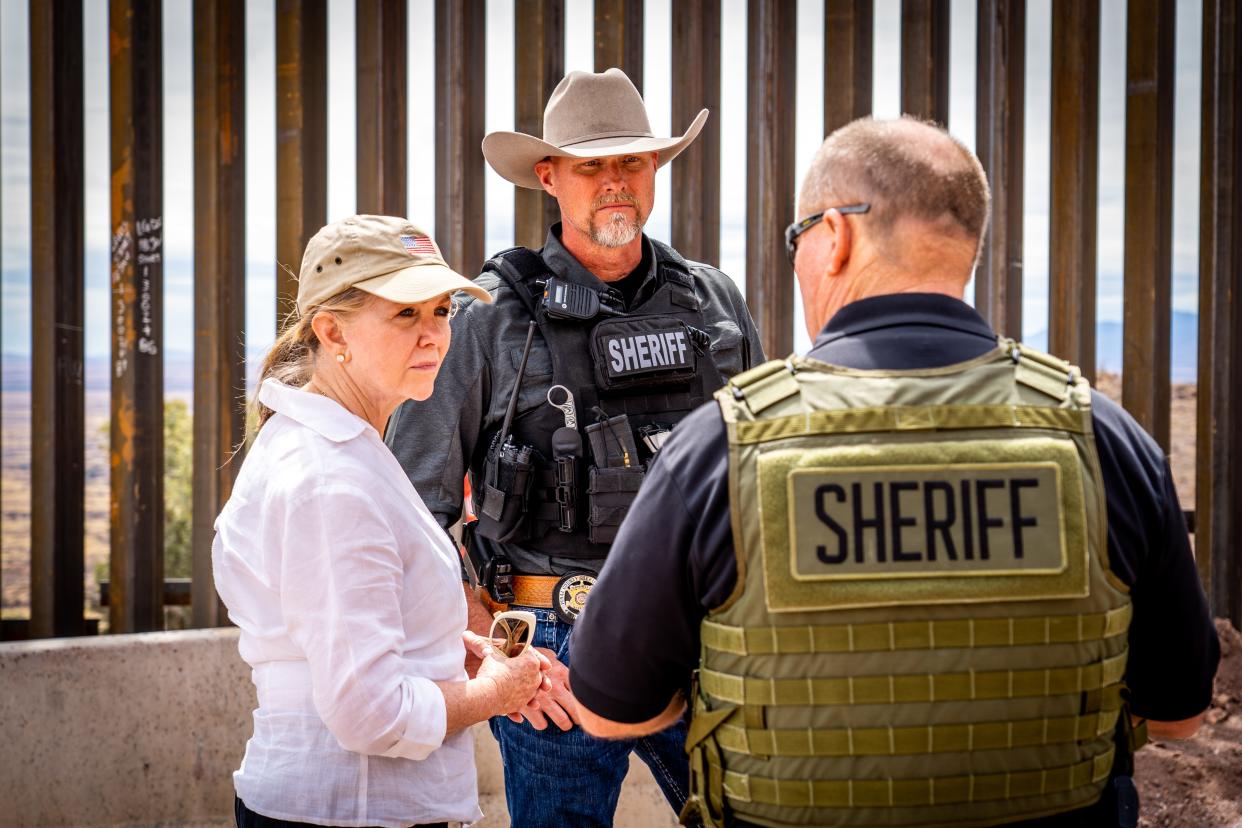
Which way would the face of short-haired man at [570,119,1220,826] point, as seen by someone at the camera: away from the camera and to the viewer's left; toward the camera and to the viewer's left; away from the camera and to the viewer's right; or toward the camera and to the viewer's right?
away from the camera and to the viewer's left

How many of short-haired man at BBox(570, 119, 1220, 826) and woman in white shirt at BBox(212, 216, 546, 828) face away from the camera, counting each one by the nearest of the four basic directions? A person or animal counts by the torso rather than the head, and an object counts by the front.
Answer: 1

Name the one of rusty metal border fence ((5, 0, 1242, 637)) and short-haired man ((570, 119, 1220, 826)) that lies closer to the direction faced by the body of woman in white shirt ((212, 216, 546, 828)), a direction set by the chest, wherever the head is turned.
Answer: the short-haired man

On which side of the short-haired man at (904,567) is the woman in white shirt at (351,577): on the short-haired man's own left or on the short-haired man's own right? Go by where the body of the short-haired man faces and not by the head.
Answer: on the short-haired man's own left

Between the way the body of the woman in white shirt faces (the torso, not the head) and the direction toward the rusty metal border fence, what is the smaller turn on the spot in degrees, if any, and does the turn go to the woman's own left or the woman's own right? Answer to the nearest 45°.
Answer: approximately 90° to the woman's own left

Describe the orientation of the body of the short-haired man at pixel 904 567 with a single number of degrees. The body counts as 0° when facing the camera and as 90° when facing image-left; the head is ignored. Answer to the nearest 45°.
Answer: approximately 180°

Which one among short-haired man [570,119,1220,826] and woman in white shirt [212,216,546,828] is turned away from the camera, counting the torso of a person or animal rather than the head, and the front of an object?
the short-haired man

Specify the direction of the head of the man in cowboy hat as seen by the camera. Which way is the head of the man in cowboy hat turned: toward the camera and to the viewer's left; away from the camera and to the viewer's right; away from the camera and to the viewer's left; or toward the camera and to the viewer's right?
toward the camera and to the viewer's right

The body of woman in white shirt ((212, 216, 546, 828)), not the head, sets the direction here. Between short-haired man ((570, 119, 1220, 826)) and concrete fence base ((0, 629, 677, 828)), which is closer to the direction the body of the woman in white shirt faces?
the short-haired man

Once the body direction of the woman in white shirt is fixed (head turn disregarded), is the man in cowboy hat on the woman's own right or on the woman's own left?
on the woman's own left

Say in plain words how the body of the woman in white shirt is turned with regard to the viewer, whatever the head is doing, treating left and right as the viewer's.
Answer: facing to the right of the viewer
